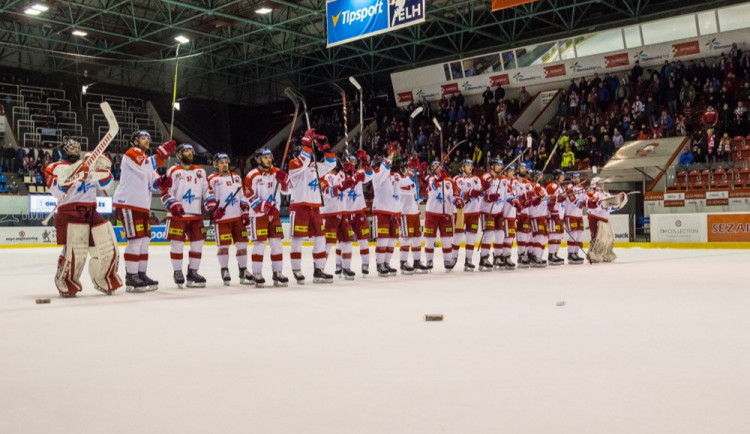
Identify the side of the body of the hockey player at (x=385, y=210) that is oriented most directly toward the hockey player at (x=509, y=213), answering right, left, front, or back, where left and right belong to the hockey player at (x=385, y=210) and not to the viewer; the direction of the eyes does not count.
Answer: left

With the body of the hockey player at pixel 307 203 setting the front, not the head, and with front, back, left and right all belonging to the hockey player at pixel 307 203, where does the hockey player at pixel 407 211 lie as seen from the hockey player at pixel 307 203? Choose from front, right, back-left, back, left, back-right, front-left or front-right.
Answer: left

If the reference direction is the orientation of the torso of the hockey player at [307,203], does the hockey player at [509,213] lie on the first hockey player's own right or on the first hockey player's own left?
on the first hockey player's own left

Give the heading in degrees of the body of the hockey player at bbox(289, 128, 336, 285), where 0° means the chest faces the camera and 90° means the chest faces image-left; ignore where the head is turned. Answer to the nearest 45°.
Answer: approximately 315°

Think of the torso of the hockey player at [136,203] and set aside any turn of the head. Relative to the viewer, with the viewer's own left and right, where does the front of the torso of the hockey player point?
facing the viewer and to the right of the viewer

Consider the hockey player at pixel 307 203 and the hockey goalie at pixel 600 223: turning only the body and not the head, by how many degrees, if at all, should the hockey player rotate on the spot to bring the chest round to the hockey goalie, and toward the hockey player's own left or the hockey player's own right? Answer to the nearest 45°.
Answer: approximately 90° to the hockey player's own left

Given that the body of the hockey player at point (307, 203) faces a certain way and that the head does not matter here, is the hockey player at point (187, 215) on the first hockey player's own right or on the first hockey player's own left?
on the first hockey player's own right

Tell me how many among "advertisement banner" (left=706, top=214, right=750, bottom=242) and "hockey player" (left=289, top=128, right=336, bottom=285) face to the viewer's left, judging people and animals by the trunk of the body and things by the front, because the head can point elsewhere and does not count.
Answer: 0

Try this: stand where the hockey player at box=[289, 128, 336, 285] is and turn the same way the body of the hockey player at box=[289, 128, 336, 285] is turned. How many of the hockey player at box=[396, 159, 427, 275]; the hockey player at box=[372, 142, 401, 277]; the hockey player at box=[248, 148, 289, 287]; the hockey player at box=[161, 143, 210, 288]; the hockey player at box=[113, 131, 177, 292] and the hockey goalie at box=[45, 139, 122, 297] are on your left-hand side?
2
